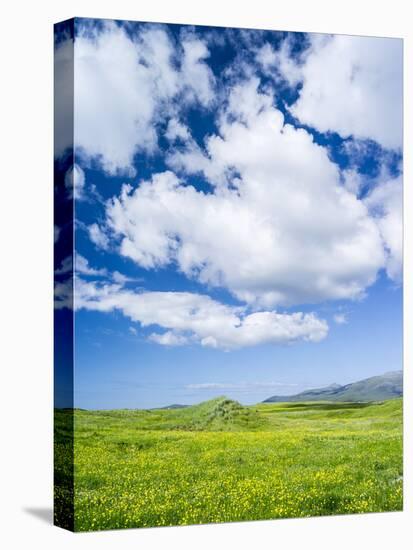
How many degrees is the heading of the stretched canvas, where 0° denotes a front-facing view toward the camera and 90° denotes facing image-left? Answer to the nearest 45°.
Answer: approximately 315°
